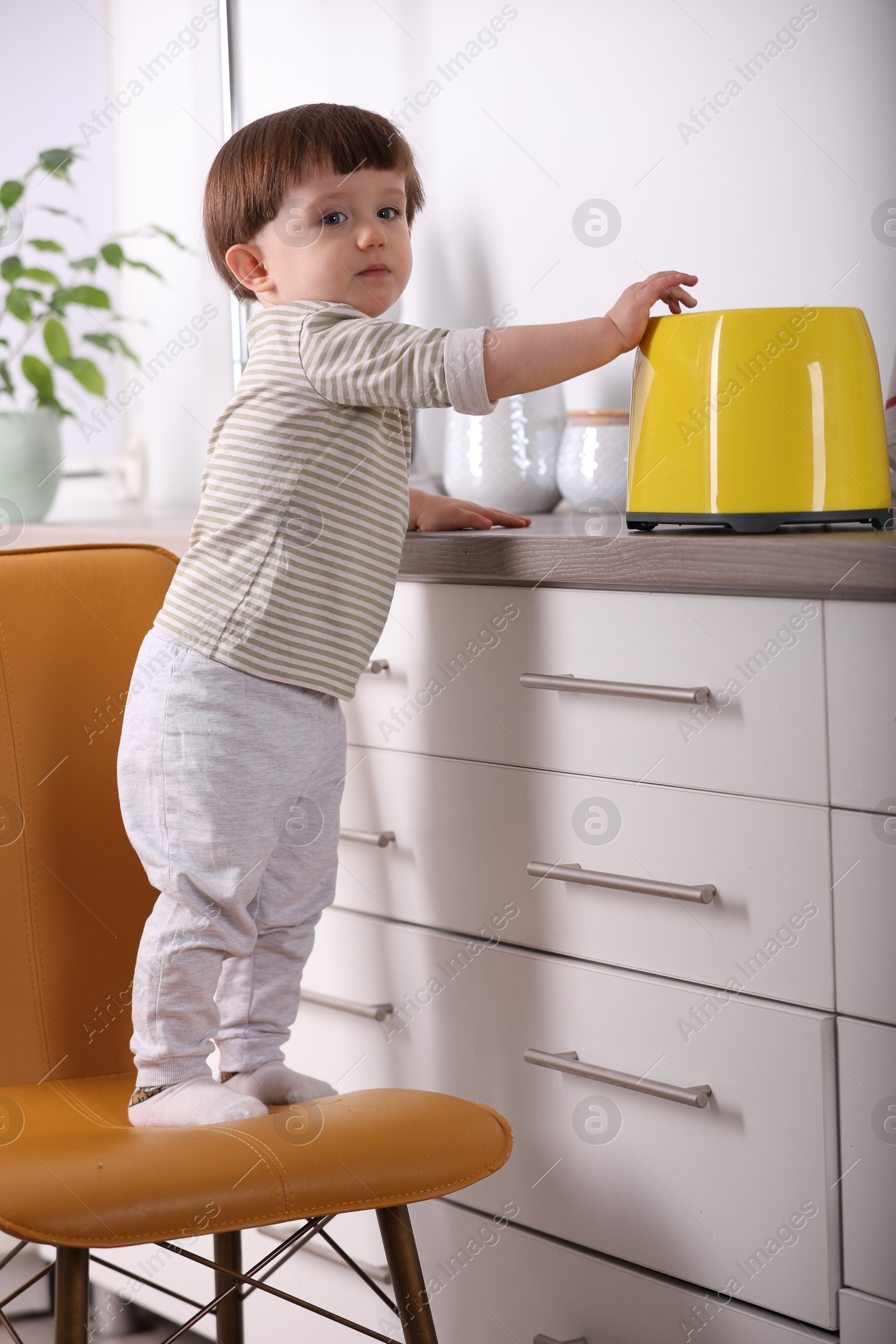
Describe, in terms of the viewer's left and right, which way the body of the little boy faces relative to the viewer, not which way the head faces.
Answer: facing to the right of the viewer

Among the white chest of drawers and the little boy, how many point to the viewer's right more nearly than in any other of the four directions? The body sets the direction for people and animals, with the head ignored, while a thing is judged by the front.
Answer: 1

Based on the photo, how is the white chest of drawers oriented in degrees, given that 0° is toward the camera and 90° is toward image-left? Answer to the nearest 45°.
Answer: approximately 45°

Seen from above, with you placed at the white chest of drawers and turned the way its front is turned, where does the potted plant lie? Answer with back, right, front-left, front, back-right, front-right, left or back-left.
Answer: right

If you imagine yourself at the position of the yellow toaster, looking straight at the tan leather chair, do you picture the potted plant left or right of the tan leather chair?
right
